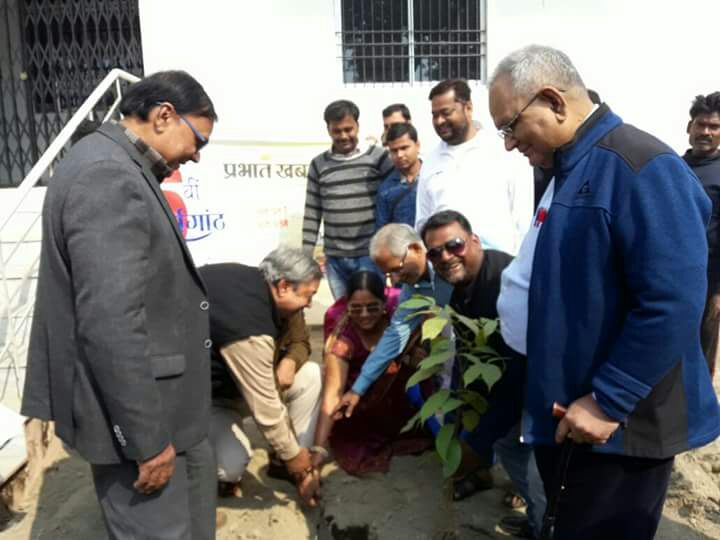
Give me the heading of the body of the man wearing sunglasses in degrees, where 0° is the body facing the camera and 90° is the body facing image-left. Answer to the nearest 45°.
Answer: approximately 45°

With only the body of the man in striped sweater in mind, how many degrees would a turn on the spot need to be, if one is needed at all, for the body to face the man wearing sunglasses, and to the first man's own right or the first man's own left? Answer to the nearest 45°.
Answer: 0° — they already face them

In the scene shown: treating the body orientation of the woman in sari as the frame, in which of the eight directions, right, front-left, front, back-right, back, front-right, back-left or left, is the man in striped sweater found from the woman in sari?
back

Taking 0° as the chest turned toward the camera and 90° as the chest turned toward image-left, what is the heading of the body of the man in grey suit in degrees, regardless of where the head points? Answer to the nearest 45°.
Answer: approximately 270°

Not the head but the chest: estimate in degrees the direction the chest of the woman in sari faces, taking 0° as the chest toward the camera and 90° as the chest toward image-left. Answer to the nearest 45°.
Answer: approximately 0°

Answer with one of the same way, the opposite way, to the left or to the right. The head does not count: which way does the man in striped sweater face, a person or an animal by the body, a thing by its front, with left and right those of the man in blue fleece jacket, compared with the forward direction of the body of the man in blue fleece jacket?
to the left

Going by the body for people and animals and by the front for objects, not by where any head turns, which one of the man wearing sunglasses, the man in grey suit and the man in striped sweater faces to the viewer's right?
the man in grey suit

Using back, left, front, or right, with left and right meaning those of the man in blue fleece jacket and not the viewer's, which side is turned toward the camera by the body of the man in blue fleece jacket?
left
